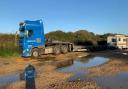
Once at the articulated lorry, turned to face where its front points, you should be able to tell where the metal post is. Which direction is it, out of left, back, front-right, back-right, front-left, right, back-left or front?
front-left

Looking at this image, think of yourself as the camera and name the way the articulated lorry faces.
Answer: facing the viewer and to the left of the viewer
